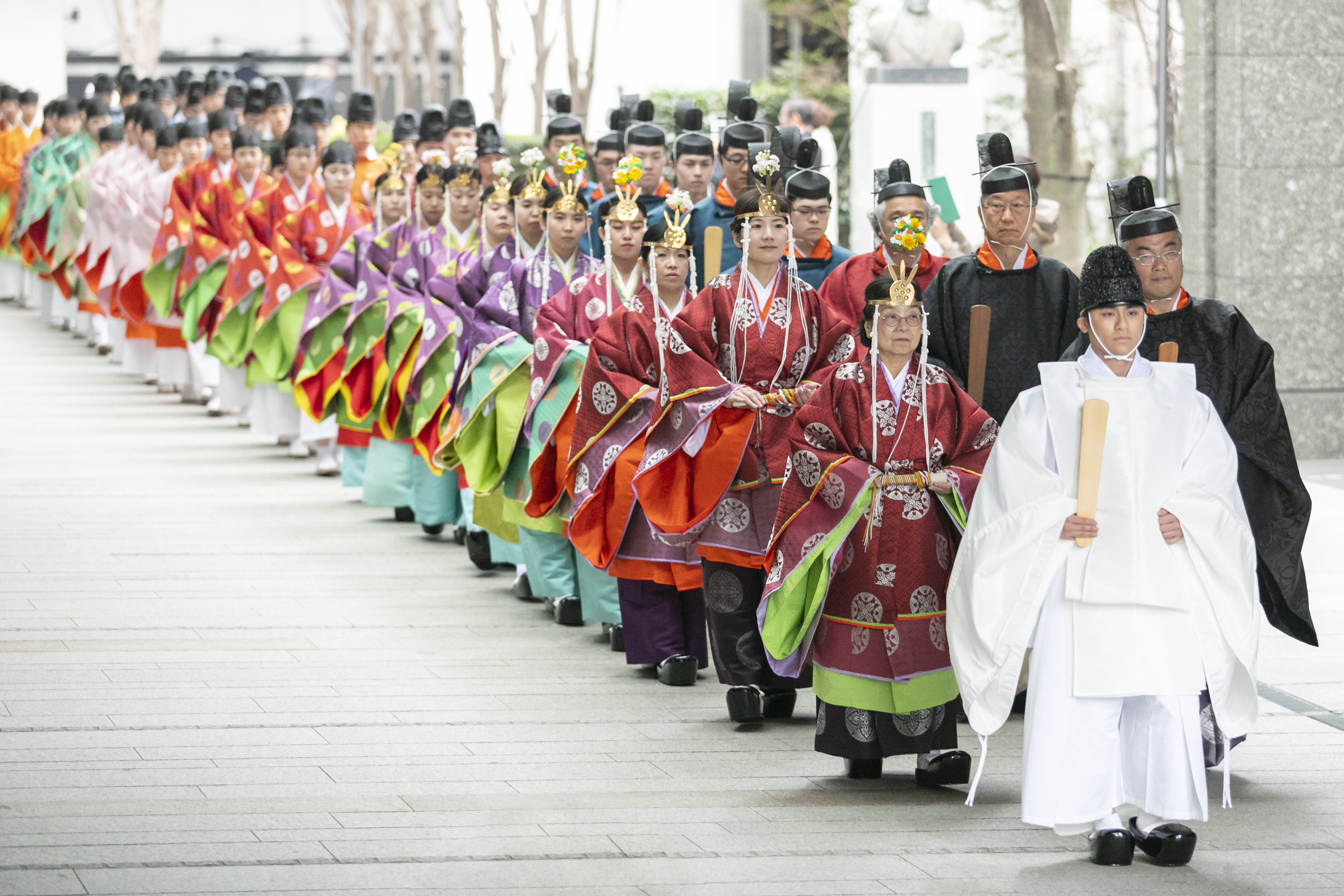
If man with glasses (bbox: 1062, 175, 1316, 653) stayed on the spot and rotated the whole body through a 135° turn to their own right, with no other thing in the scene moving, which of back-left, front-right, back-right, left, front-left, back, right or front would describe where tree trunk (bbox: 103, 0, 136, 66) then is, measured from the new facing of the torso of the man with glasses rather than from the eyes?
front

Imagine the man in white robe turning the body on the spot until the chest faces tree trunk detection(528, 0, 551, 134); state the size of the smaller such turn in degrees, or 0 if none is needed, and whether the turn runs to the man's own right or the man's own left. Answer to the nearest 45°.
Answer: approximately 180°

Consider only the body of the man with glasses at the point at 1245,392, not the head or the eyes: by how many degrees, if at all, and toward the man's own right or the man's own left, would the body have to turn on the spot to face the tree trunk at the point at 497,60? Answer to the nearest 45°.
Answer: approximately 135° to the man's own right

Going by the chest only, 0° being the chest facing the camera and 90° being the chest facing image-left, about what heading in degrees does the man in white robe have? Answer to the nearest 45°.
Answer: approximately 0°

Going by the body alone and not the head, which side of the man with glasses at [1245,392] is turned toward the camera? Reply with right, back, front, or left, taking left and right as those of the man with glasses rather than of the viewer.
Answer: front

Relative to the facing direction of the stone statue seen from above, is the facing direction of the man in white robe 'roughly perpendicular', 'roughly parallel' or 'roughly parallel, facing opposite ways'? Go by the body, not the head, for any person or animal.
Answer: roughly parallel

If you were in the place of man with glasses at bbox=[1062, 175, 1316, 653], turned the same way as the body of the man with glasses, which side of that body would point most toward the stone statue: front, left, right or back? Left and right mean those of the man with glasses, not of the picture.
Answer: back

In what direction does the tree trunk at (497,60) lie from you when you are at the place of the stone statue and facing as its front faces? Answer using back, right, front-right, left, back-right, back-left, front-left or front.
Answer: back-right

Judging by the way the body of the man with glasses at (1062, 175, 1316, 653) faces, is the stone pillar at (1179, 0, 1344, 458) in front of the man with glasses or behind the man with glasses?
behind

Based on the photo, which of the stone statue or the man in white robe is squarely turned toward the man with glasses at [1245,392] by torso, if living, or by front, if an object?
the stone statue

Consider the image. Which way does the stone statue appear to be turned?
toward the camera

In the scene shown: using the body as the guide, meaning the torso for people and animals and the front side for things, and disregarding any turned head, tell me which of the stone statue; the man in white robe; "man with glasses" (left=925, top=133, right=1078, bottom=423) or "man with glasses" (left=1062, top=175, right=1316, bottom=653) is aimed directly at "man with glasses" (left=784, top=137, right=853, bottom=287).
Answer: the stone statue

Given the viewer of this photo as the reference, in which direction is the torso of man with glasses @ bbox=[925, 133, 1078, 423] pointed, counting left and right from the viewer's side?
facing the viewer
